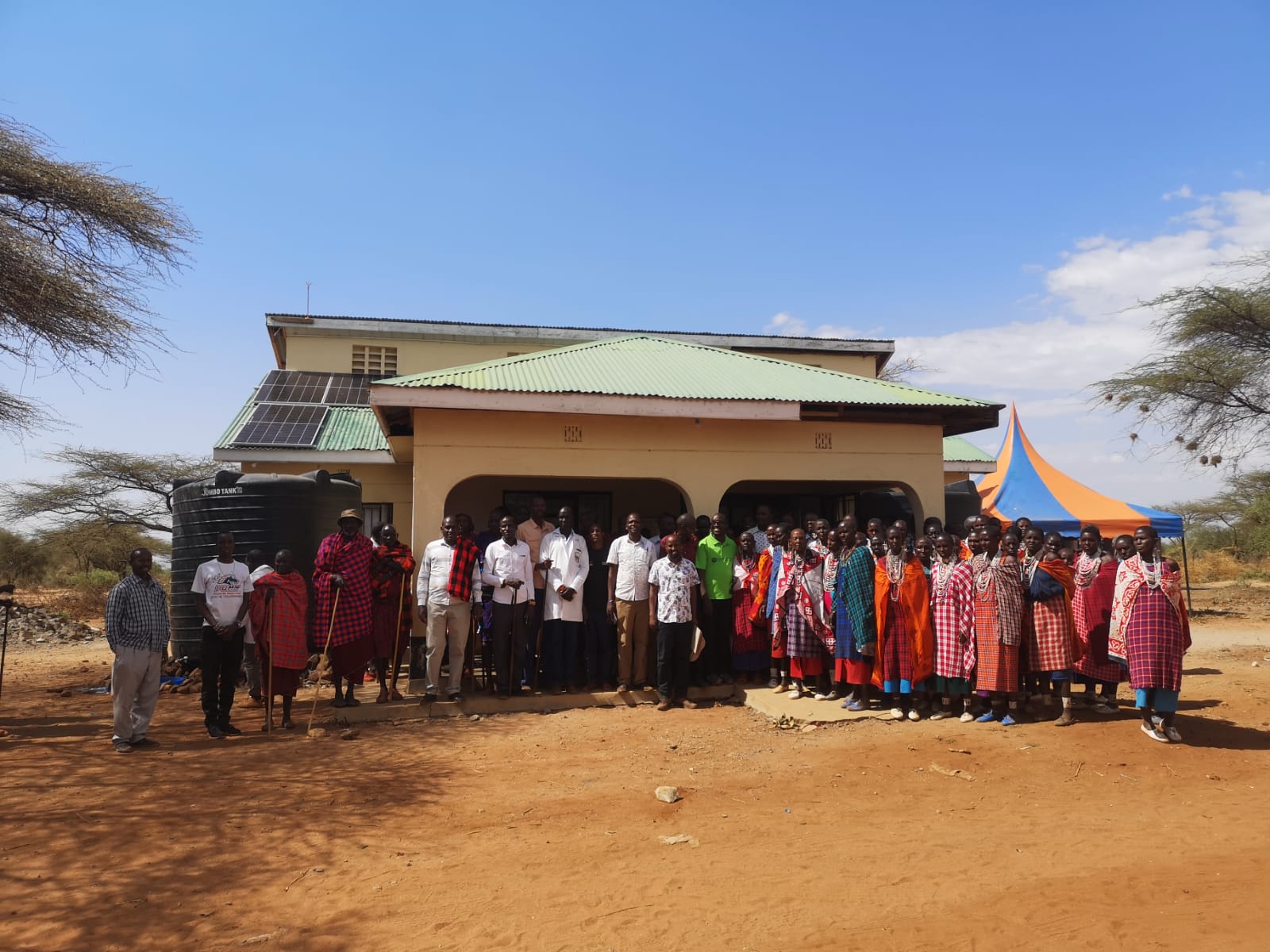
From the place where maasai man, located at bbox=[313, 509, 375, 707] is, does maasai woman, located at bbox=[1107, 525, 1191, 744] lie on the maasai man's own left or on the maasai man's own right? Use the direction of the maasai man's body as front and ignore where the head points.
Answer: on the maasai man's own left

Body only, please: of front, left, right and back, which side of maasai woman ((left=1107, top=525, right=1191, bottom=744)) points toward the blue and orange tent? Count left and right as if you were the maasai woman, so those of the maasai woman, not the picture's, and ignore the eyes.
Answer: back

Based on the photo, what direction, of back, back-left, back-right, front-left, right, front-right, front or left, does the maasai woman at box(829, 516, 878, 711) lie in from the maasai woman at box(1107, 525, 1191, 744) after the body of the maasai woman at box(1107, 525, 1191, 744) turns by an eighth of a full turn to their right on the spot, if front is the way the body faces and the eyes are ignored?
front-right

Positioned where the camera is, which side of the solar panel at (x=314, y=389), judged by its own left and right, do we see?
front

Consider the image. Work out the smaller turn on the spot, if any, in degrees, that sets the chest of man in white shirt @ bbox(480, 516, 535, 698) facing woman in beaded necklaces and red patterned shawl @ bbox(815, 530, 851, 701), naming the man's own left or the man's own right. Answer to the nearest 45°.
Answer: approximately 90° to the man's own left

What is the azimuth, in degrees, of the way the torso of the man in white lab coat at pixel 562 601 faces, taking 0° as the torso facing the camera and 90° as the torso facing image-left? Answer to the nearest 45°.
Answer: approximately 0°

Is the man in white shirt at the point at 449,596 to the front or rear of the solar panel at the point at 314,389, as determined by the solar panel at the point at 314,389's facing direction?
to the front

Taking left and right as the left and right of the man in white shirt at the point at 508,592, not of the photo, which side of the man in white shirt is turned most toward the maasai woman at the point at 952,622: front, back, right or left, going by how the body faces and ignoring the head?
left

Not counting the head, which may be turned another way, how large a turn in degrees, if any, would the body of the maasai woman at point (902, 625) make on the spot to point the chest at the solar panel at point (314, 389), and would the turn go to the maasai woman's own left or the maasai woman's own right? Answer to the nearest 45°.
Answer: approximately 135° to the maasai woman's own right

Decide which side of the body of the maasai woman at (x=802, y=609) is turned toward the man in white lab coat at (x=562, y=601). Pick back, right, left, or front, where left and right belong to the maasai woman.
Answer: right

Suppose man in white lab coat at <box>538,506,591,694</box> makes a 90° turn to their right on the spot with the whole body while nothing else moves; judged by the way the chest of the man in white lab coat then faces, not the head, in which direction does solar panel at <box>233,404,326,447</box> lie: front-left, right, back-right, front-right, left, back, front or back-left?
front-right

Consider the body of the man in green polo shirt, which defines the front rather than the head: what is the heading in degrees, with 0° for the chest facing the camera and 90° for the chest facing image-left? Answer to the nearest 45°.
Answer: approximately 0°
